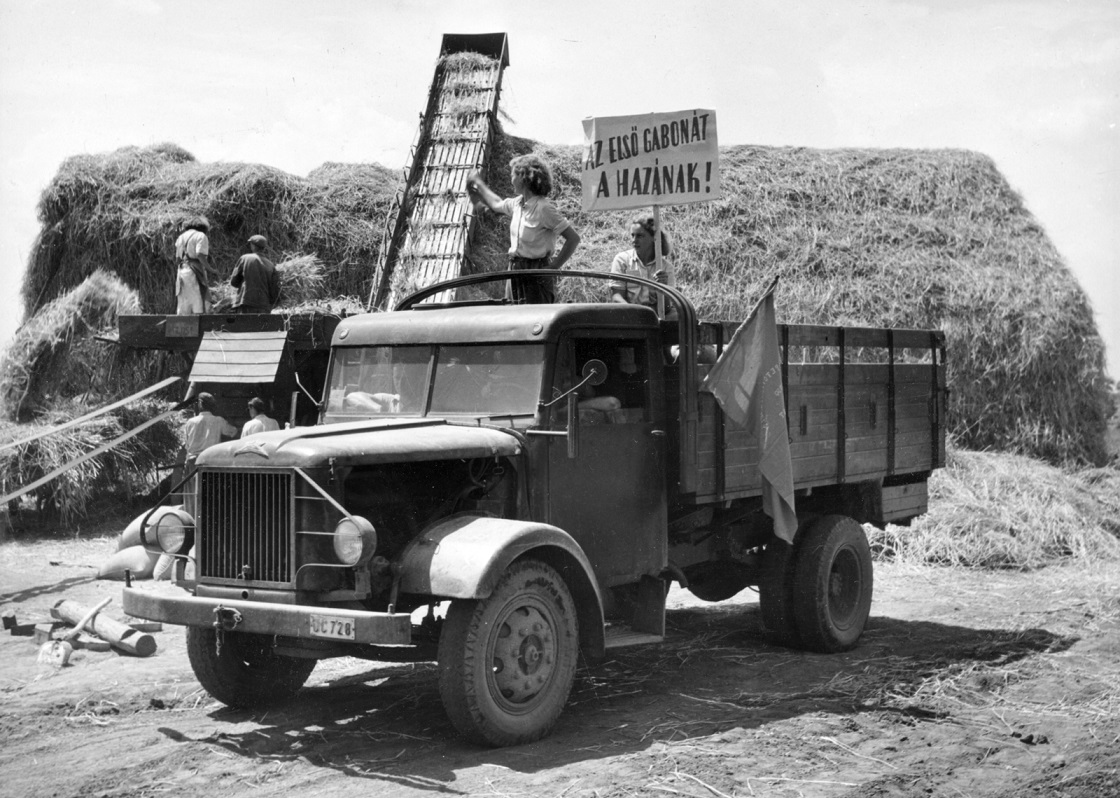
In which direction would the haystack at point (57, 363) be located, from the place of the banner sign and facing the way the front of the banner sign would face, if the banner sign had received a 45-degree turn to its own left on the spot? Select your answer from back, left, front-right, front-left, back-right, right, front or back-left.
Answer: back

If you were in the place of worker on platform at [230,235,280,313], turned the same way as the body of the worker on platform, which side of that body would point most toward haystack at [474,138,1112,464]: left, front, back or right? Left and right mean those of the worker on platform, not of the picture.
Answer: right

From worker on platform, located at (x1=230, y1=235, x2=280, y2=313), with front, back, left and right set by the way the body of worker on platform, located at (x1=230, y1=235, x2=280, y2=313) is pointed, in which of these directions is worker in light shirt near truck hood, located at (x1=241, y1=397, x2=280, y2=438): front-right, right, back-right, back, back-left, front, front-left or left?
back

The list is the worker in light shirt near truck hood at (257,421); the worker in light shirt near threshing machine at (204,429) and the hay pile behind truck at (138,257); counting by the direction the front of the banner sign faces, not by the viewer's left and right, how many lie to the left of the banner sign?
0

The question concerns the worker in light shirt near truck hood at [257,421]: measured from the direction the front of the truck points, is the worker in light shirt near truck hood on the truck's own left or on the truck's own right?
on the truck's own right

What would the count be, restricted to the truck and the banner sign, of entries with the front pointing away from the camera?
0

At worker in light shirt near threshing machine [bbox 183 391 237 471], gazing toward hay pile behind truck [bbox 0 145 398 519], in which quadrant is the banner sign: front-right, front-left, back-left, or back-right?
back-right

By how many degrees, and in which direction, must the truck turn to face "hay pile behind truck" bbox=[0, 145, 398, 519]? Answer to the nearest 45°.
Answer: approximately 90° to its right

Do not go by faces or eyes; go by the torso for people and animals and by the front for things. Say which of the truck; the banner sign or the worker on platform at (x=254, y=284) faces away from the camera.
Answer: the worker on platform

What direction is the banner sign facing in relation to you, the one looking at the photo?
facing the viewer

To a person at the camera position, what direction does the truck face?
facing the viewer and to the left of the viewer

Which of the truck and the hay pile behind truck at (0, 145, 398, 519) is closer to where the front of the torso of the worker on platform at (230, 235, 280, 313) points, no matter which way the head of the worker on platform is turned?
the hay pile behind truck

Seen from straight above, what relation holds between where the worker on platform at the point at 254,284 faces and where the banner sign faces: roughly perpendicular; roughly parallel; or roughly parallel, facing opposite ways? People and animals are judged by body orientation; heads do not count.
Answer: roughly parallel, facing opposite ways

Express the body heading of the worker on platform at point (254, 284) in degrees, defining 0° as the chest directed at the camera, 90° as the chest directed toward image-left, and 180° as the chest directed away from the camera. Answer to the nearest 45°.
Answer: approximately 180°

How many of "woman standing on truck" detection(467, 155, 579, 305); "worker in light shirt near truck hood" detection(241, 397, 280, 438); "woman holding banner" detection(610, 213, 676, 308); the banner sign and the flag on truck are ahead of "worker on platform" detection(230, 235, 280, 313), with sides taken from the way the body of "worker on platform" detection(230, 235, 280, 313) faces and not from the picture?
0

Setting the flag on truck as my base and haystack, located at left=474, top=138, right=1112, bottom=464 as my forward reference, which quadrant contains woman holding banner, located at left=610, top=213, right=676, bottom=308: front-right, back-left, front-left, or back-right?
front-left

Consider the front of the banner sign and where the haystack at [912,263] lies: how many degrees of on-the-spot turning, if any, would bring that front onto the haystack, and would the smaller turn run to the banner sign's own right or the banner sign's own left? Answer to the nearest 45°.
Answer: approximately 135° to the banner sign's own left
